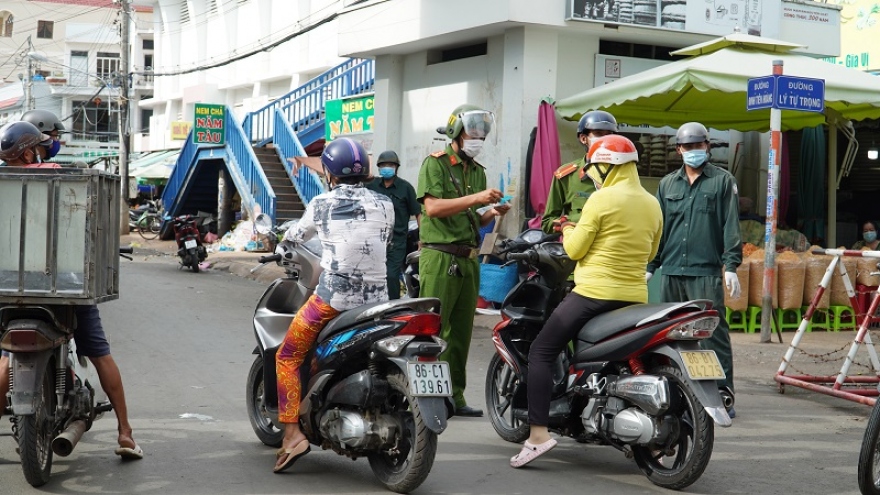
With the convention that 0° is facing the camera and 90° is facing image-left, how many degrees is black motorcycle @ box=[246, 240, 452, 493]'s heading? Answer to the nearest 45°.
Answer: approximately 135°

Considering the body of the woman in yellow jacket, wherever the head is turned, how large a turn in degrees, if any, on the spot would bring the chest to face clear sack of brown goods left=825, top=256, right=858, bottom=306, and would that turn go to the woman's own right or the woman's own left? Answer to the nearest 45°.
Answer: approximately 45° to the woman's own right

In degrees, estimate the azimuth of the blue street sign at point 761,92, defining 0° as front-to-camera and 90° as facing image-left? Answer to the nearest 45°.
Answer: approximately 45°

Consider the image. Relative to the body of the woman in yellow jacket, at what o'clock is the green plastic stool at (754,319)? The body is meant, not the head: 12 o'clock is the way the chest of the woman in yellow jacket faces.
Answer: The green plastic stool is roughly at 2 o'clock from the woman in yellow jacket.

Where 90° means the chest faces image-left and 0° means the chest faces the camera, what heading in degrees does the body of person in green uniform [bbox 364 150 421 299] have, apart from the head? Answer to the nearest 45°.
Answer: approximately 0°

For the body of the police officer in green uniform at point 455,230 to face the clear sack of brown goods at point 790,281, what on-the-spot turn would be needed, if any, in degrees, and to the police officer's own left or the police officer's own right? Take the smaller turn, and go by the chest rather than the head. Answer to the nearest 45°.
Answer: approximately 90° to the police officer's own left

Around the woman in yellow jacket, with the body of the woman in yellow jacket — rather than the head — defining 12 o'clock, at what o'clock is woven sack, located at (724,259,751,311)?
The woven sack is roughly at 2 o'clock from the woman in yellow jacket.

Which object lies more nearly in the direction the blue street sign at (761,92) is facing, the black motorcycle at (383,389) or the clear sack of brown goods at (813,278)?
the black motorcycle
